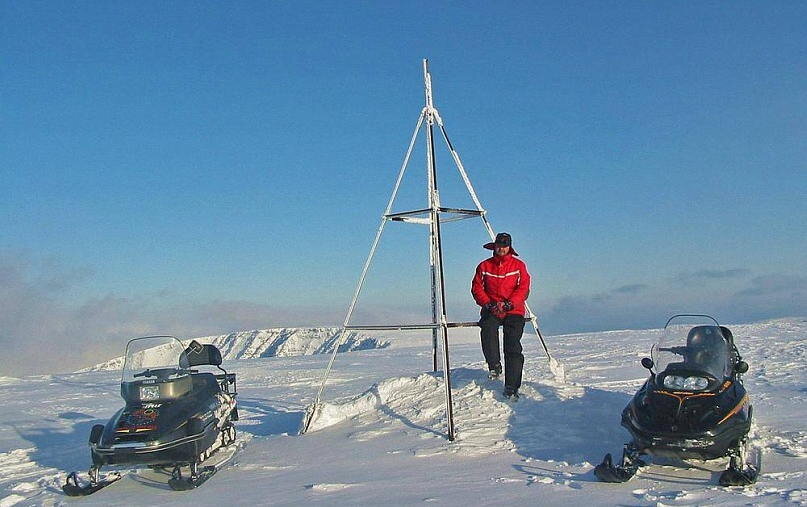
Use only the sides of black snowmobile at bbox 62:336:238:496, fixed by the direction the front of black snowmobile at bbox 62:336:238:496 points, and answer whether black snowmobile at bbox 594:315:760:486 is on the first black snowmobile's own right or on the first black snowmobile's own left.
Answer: on the first black snowmobile's own left

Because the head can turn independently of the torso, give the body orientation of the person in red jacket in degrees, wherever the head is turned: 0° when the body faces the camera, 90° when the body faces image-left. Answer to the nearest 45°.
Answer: approximately 0°

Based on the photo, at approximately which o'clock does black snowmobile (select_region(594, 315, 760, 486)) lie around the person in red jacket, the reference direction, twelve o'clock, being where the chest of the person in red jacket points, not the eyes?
The black snowmobile is roughly at 11 o'clock from the person in red jacket.

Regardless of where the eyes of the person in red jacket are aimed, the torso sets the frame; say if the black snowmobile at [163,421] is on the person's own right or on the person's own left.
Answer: on the person's own right

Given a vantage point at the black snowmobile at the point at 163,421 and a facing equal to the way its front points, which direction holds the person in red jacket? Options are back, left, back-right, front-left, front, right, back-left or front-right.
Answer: back-left

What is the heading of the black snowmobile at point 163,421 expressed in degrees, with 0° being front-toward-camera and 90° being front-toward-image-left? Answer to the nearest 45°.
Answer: approximately 45°
